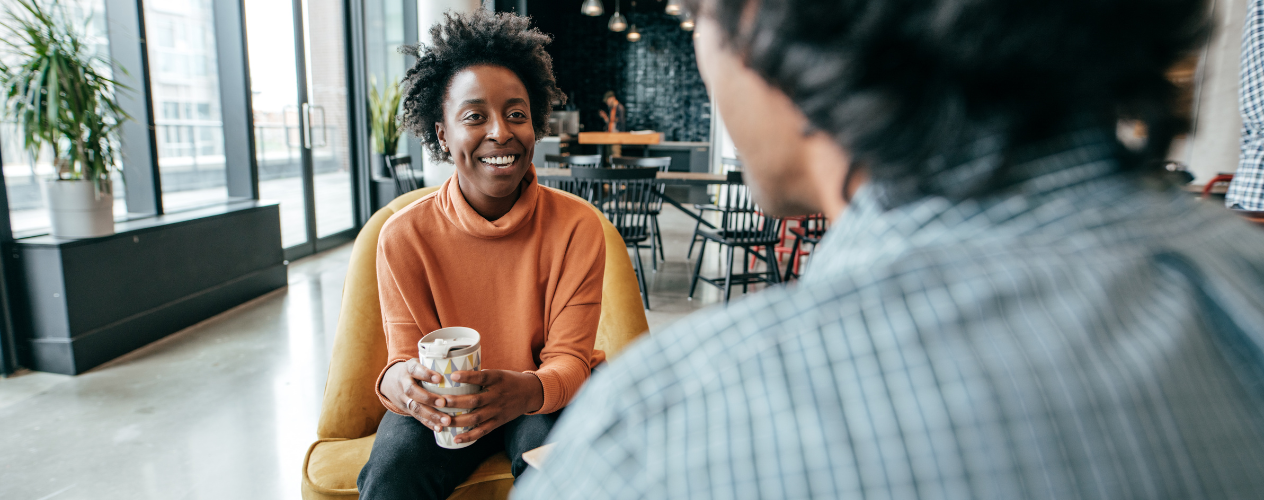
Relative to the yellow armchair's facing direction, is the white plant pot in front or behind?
behind

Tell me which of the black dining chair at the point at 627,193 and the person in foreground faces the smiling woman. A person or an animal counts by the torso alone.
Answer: the person in foreground

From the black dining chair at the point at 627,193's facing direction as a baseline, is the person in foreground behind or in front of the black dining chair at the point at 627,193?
behind

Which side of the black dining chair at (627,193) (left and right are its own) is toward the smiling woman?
back

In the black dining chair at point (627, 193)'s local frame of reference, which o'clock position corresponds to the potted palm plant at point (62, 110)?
The potted palm plant is roughly at 8 o'clock from the black dining chair.

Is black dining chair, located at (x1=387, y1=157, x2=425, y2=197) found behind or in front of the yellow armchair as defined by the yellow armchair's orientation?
behind

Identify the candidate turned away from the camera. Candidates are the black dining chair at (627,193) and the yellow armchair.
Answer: the black dining chair

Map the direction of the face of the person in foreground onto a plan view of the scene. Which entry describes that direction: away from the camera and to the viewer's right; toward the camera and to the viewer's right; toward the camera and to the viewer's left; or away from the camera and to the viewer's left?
away from the camera and to the viewer's left

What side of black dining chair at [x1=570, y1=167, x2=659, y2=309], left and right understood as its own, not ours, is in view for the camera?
back

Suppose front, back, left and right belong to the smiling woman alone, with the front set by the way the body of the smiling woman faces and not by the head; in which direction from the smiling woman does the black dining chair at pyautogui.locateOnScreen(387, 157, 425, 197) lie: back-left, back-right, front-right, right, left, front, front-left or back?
back
